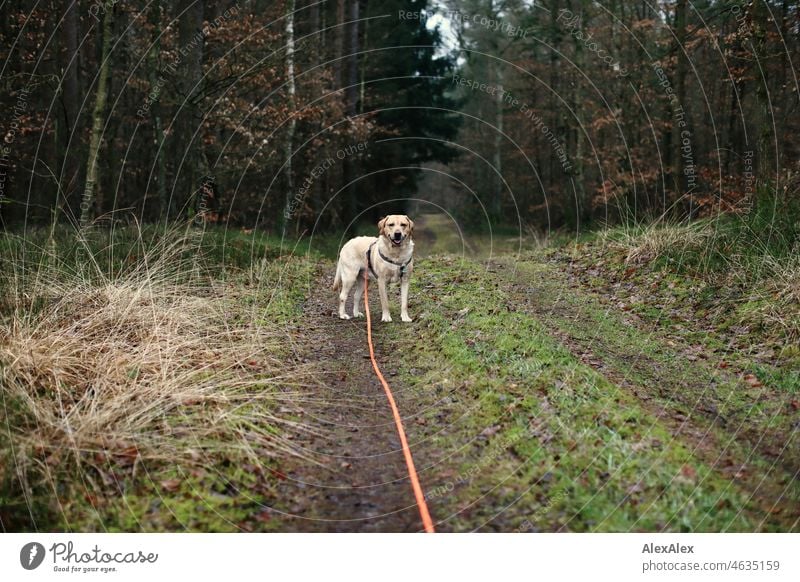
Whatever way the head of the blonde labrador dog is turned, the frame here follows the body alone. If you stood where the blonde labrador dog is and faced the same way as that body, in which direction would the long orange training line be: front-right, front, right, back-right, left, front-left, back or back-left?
front-right

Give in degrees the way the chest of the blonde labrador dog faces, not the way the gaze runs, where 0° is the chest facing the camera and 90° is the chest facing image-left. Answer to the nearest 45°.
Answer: approximately 315°
